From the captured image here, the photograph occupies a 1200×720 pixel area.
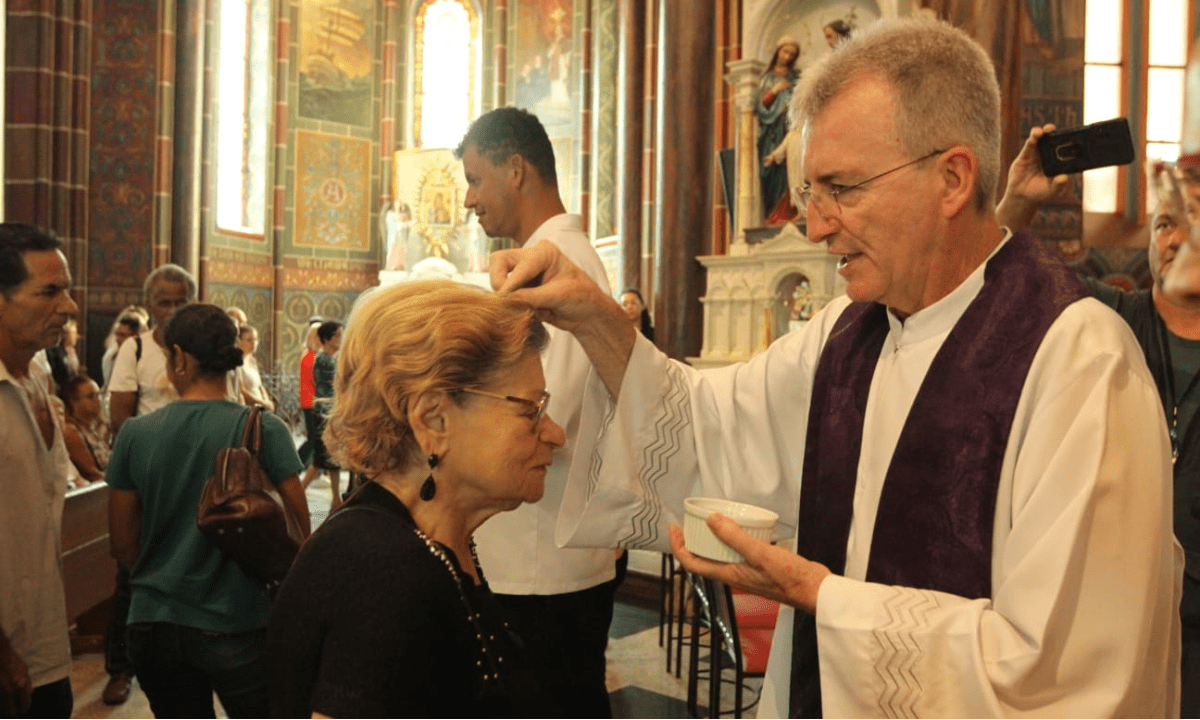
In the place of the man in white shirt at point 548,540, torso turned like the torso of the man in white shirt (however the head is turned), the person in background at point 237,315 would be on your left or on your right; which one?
on your right

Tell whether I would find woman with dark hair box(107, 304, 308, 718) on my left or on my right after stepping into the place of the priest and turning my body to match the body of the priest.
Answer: on my right

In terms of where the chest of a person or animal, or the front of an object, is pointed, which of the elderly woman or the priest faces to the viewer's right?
the elderly woman

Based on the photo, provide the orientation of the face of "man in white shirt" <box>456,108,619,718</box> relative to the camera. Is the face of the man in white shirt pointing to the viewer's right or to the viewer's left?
to the viewer's left

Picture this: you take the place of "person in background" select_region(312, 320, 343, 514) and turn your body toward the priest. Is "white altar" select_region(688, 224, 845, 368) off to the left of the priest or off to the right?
left

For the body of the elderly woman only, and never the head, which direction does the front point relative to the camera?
to the viewer's right

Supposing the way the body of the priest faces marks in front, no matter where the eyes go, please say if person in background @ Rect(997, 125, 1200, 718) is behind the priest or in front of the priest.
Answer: behind

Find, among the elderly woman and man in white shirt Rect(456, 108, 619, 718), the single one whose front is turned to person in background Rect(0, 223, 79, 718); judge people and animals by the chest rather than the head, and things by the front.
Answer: the man in white shirt

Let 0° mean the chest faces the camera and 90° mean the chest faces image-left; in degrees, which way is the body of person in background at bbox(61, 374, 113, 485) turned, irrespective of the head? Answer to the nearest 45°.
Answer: approximately 315°

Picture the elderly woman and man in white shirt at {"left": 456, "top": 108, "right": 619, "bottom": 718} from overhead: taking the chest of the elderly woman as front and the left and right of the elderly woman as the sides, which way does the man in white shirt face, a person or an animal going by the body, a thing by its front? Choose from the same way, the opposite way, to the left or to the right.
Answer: the opposite way

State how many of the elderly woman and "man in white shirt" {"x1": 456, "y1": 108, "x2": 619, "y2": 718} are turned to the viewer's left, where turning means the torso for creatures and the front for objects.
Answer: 1
